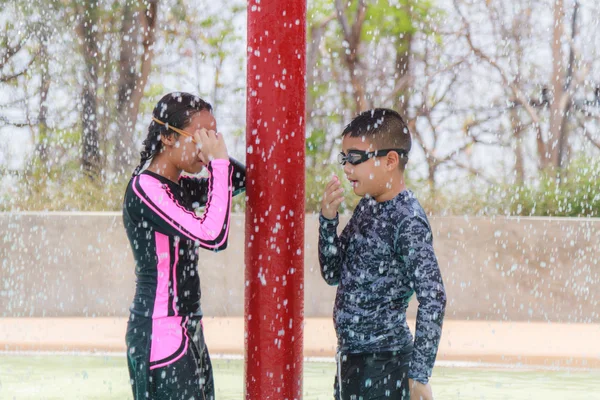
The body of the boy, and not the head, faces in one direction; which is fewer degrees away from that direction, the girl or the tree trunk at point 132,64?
the girl

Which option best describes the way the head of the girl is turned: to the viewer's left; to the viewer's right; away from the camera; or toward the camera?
to the viewer's right

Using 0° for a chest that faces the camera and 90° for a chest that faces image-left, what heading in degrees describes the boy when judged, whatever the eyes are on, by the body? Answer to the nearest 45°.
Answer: approximately 45°

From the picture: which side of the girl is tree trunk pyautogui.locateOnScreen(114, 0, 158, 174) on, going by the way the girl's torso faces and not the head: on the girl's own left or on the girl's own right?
on the girl's own left

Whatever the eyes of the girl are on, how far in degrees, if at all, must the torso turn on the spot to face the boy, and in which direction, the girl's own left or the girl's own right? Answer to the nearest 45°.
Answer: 0° — they already face them

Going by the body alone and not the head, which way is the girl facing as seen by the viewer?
to the viewer's right

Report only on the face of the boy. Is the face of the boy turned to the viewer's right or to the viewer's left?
to the viewer's left

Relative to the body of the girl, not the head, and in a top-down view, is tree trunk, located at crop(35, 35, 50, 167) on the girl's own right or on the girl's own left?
on the girl's own left

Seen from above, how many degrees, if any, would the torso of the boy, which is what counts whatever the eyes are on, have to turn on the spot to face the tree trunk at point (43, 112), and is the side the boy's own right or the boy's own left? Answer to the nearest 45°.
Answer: approximately 90° to the boy's own right

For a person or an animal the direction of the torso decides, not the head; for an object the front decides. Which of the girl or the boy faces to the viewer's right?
the girl

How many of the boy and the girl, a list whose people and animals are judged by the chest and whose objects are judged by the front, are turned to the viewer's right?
1

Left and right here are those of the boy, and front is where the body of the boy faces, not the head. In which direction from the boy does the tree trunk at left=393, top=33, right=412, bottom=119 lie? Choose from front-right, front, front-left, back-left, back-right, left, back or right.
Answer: back-right

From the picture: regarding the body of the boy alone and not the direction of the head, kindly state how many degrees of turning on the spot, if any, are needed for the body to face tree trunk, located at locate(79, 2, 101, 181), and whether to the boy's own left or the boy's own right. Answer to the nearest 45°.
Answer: approximately 90° to the boy's own right
